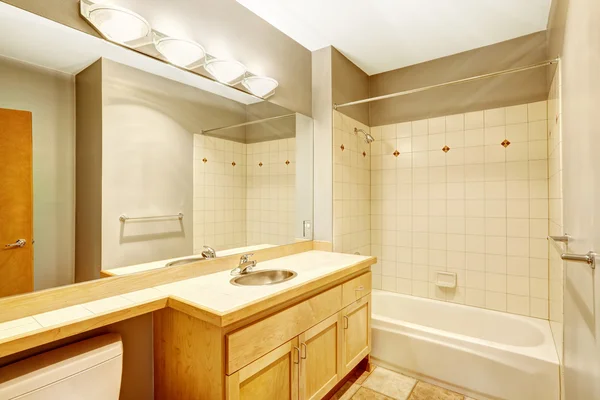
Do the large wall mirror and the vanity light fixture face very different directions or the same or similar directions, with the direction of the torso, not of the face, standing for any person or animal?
same or similar directions

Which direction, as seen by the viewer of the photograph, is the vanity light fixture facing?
facing the viewer and to the right of the viewer

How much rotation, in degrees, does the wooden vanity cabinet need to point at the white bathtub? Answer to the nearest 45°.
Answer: approximately 45° to its left

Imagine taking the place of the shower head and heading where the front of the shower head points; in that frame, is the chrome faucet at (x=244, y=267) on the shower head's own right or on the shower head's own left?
on the shower head's own right

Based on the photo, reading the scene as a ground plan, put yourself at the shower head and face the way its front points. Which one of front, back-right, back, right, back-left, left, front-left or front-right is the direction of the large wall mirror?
back-right

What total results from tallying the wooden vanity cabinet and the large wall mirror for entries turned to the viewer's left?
0

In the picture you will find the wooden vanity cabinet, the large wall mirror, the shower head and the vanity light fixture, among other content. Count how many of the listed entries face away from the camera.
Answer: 0

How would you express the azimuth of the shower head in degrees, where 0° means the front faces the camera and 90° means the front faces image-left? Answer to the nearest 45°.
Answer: approximately 270°

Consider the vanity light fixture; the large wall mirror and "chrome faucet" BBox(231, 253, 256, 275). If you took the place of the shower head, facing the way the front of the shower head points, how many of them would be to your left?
0

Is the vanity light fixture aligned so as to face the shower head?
no

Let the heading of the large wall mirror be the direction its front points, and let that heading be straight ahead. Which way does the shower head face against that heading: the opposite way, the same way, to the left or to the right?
the same way
